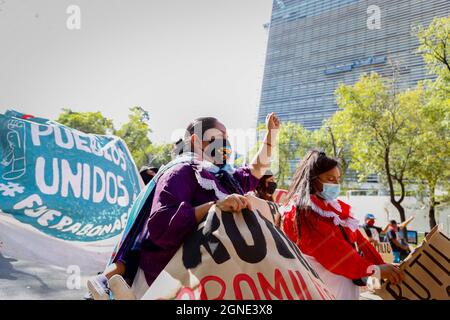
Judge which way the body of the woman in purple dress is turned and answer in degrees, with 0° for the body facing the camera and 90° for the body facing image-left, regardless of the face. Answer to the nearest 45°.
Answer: approximately 315°

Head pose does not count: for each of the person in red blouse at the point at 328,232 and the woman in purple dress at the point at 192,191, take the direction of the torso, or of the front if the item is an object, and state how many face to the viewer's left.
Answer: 0

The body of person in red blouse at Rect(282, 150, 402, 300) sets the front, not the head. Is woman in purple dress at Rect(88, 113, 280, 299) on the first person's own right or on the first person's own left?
on the first person's own right

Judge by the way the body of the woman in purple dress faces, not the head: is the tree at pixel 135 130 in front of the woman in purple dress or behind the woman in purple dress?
behind

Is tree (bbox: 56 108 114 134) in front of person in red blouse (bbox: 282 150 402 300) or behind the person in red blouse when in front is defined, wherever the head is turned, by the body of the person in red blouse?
behind

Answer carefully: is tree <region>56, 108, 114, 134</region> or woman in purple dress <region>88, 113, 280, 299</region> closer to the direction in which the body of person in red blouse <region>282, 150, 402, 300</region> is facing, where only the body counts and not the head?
the woman in purple dress

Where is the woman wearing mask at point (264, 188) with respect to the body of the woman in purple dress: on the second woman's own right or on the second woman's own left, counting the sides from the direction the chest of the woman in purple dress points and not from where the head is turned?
on the second woman's own left
